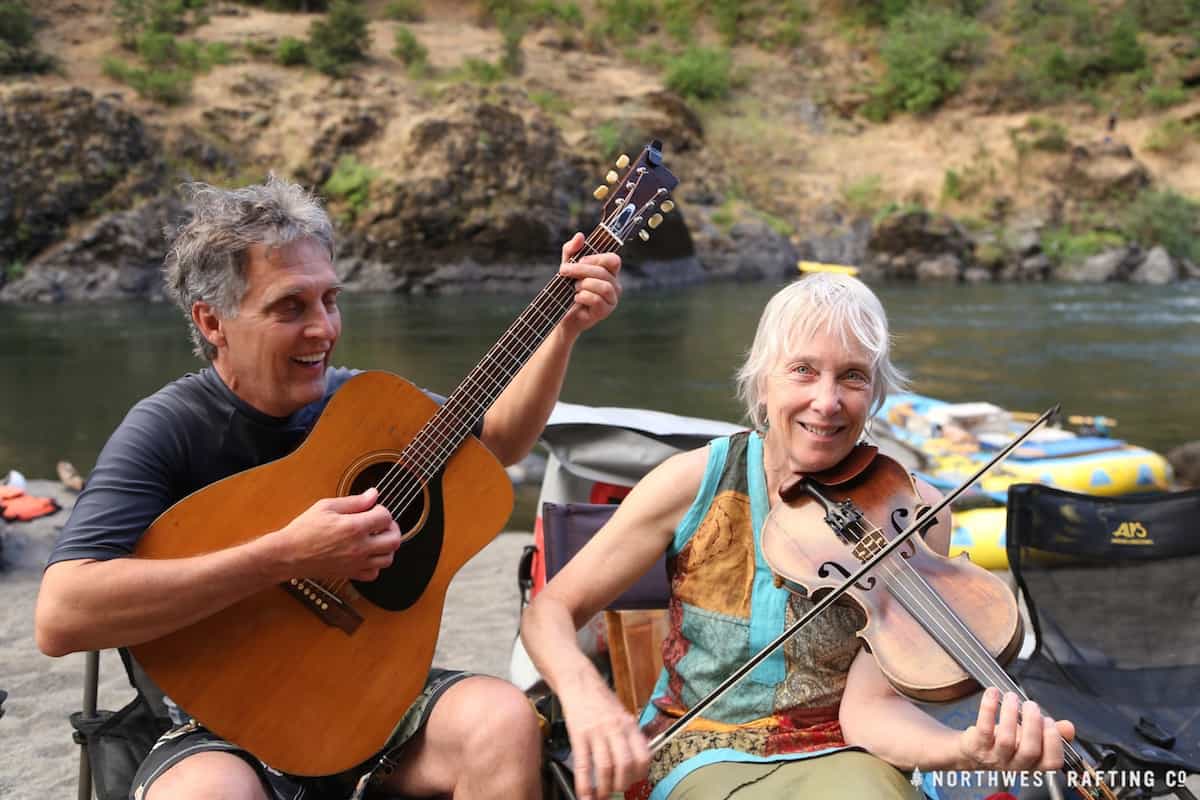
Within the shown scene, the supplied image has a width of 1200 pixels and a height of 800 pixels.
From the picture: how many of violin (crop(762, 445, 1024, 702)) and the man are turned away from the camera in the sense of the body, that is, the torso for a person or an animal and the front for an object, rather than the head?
0

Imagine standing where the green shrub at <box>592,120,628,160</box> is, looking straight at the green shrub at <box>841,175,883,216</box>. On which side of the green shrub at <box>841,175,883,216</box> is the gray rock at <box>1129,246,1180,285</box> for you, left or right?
right

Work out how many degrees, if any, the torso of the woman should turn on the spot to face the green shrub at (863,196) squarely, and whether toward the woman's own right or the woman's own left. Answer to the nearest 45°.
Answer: approximately 180°

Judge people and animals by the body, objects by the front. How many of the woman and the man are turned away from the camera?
0

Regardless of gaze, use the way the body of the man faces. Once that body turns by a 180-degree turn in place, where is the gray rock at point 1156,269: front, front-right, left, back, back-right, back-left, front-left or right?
right

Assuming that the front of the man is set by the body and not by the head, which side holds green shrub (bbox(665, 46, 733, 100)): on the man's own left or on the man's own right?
on the man's own left

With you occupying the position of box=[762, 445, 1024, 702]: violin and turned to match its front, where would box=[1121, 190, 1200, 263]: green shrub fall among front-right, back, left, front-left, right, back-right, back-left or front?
back

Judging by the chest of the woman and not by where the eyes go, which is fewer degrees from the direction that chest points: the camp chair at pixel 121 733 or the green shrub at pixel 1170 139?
the camp chair

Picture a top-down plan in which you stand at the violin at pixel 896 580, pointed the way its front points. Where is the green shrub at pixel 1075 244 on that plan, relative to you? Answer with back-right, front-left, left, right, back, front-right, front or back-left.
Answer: back

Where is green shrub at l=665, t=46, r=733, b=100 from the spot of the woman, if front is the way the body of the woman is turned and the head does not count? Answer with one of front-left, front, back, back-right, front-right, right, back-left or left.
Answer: back

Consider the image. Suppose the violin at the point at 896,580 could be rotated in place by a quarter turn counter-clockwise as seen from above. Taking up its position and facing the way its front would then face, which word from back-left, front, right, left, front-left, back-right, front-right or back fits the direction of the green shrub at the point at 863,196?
left

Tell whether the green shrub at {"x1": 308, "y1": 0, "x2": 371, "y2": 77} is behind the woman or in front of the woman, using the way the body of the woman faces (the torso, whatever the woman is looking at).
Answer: behind

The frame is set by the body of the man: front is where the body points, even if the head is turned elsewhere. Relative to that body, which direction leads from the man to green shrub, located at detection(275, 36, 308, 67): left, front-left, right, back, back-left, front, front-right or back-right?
back-left
